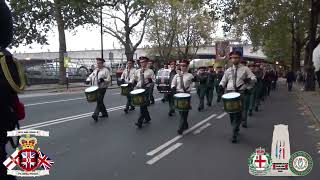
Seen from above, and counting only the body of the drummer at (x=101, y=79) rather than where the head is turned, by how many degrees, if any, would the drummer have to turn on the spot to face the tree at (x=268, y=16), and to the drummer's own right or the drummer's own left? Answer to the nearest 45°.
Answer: approximately 180°

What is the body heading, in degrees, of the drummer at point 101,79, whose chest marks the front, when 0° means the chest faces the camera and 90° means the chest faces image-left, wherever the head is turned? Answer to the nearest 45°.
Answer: approximately 45°

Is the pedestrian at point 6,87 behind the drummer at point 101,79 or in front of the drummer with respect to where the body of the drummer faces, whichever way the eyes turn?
in front
